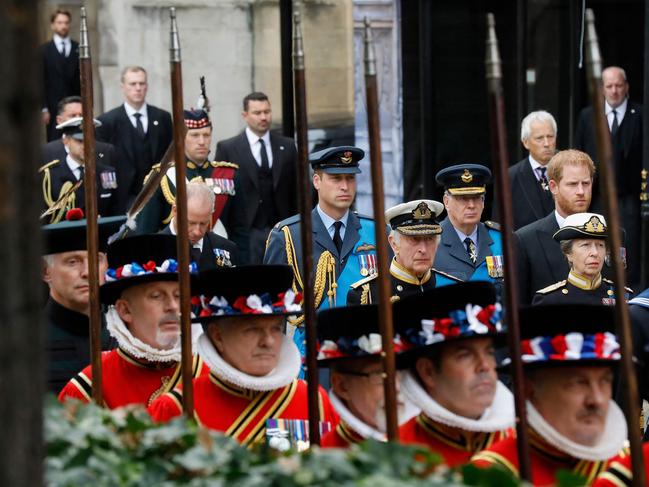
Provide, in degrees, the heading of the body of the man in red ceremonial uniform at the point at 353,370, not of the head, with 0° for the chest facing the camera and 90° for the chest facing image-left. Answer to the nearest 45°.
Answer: approximately 315°

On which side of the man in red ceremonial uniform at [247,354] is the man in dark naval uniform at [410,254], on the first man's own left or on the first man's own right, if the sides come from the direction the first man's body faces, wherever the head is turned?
on the first man's own left

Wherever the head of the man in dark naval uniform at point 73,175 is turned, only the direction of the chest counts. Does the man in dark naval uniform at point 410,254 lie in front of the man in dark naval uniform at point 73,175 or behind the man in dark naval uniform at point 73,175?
in front

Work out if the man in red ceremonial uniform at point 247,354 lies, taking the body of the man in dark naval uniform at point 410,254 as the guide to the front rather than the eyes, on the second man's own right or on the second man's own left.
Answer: on the second man's own right

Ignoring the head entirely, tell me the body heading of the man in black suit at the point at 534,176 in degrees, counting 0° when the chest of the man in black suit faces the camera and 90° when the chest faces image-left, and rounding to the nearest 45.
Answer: approximately 315°

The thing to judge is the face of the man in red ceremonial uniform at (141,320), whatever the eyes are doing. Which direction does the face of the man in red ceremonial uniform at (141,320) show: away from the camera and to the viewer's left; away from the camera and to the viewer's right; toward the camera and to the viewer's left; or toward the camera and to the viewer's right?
toward the camera and to the viewer's right

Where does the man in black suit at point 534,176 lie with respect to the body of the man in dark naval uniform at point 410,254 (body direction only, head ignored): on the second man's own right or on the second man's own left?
on the second man's own left

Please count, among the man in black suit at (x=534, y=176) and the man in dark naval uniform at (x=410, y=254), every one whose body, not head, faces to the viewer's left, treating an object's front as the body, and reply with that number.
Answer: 0

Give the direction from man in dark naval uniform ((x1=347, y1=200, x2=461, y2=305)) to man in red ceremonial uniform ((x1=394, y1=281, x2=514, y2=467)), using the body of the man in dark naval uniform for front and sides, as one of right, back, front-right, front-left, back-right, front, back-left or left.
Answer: front-right

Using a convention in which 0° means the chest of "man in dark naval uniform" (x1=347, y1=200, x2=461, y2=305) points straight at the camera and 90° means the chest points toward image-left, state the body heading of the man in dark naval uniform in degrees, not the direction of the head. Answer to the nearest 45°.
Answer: approximately 315°
